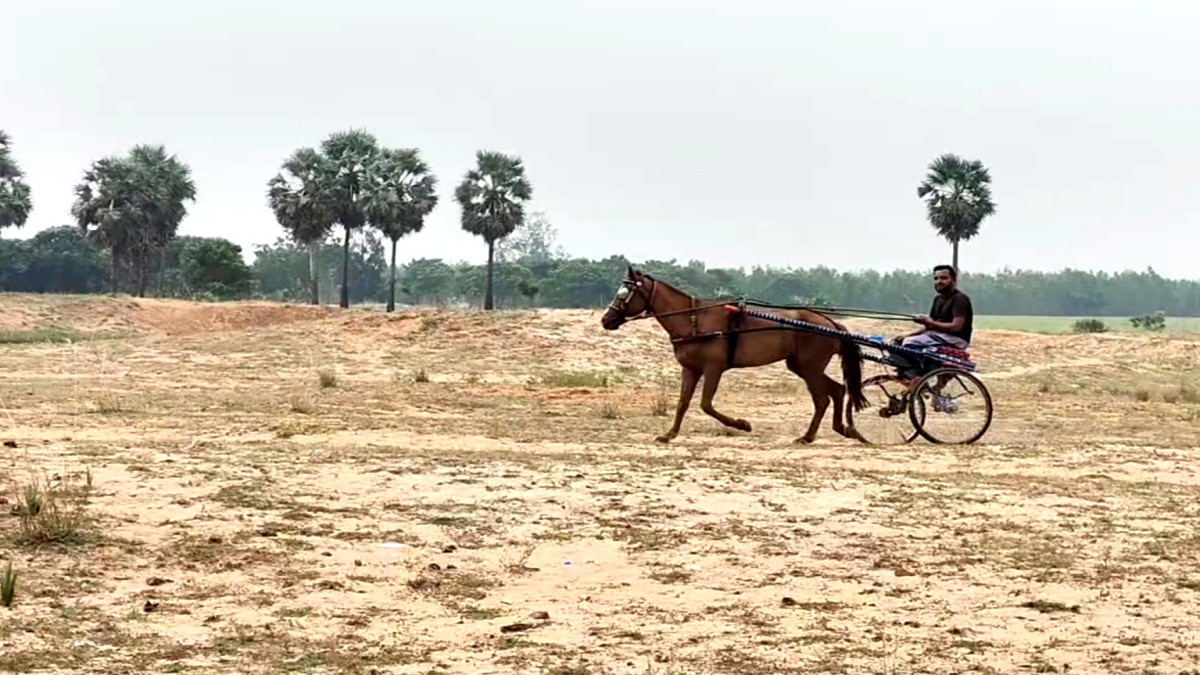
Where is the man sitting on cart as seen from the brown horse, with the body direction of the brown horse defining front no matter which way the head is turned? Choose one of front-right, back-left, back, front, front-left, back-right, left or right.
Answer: back

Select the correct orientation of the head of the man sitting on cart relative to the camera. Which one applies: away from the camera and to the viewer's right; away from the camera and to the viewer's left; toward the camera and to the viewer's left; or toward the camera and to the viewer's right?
toward the camera and to the viewer's left

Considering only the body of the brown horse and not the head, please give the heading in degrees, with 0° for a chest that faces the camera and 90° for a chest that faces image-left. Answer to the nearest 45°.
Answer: approximately 90°
